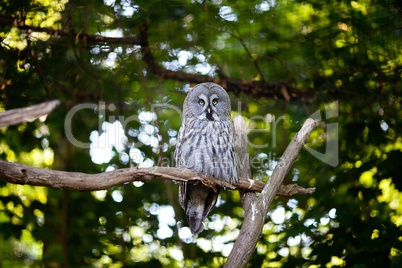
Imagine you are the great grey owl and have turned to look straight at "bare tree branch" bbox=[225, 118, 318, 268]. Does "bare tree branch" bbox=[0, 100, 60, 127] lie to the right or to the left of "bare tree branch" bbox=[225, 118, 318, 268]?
right

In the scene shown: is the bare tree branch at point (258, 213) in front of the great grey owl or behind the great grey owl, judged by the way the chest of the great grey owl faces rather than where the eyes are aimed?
in front

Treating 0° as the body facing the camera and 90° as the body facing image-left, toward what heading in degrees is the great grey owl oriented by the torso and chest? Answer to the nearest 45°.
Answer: approximately 0°
